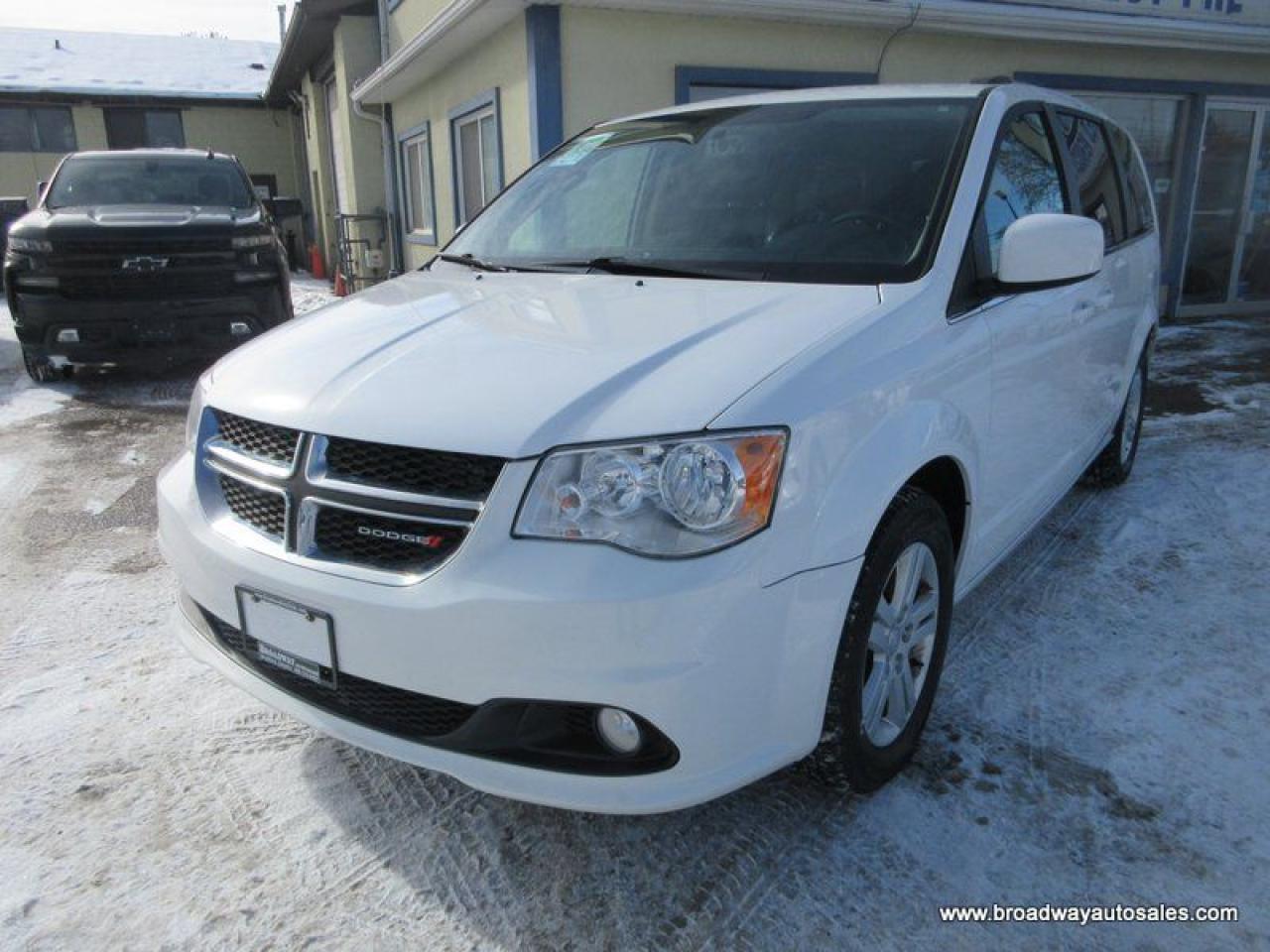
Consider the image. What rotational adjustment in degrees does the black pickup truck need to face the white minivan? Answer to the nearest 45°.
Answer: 0° — it already faces it

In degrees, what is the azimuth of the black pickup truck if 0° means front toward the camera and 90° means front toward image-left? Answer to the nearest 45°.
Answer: approximately 0°

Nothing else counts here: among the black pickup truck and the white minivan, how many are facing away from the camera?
0

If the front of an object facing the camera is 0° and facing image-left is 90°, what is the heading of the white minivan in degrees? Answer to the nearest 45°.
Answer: approximately 45°

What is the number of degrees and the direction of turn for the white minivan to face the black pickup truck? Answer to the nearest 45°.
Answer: approximately 90° to its right
